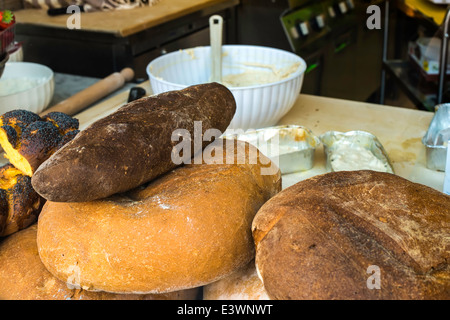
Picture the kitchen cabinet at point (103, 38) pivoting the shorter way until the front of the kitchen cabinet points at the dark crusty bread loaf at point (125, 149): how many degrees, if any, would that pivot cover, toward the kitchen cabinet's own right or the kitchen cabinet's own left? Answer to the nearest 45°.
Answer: approximately 45° to the kitchen cabinet's own right

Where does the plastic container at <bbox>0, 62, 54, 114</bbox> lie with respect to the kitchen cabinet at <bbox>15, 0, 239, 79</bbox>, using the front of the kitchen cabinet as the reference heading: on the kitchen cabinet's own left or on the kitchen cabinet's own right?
on the kitchen cabinet's own right

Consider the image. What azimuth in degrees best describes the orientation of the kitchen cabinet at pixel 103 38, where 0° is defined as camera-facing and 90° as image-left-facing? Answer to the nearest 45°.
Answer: approximately 315°

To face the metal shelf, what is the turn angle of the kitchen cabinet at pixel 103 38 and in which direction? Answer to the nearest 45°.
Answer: approximately 45° to its left

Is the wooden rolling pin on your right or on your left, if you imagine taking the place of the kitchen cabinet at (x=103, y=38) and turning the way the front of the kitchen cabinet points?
on your right
